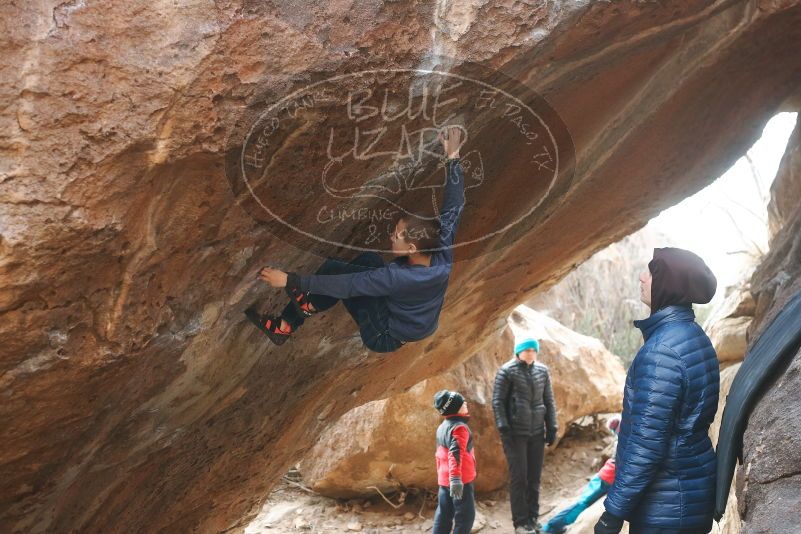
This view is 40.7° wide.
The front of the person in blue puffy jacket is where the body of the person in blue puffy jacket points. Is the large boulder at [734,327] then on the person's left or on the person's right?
on the person's right

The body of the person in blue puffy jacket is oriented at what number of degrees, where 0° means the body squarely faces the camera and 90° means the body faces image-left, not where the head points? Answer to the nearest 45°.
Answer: approximately 90°

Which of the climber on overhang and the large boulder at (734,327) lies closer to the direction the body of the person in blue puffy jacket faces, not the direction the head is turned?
the climber on overhang

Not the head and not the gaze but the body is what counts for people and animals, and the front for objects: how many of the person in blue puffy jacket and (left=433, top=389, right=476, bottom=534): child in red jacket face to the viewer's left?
1

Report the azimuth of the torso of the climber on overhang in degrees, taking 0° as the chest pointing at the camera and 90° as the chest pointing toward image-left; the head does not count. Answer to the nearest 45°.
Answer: approximately 135°
